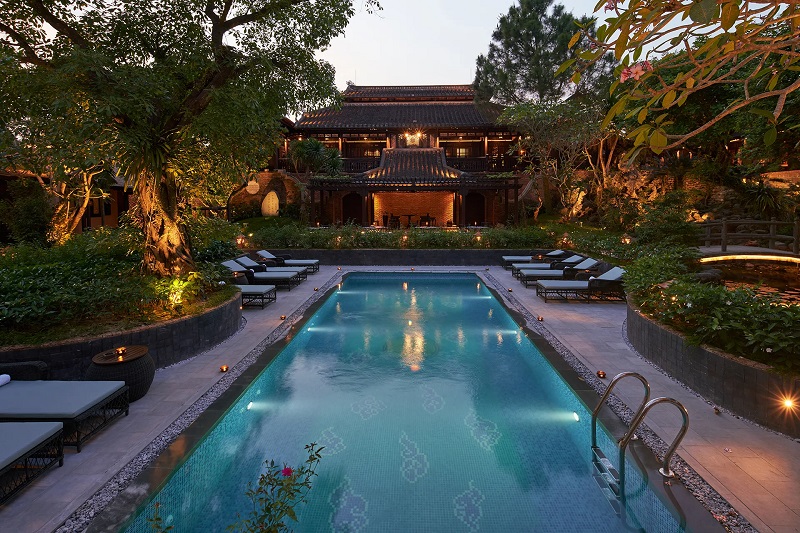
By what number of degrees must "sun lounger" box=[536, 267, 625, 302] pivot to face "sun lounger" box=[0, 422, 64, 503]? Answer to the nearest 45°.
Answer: approximately 45° to its left

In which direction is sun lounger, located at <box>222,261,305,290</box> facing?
to the viewer's right

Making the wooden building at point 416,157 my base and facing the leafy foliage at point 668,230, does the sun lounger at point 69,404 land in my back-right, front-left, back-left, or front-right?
front-right

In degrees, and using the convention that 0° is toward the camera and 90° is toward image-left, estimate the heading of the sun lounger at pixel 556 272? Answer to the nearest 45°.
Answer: approximately 90°

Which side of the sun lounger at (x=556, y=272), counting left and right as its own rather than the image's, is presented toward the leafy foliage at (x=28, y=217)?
front

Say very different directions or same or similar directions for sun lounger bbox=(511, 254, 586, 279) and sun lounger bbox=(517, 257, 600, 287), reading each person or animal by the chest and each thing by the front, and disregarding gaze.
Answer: same or similar directions

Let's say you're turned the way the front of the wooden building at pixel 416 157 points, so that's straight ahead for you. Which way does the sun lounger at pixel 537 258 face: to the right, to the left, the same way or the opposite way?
to the right

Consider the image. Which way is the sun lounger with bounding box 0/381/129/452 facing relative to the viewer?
to the viewer's right

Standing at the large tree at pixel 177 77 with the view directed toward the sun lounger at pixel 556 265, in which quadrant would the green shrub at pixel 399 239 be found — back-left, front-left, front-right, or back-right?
front-left

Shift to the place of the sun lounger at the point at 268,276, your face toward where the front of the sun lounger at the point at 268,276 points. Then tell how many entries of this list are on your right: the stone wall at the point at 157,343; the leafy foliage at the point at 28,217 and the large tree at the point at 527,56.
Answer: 1

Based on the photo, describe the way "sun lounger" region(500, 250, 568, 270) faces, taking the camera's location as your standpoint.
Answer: facing to the left of the viewer

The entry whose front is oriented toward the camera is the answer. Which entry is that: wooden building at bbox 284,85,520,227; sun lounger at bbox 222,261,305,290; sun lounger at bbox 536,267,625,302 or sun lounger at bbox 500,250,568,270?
the wooden building

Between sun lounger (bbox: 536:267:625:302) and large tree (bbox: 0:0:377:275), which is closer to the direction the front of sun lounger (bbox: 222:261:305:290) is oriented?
the sun lounger

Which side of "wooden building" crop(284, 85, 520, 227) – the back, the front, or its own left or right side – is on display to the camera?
front

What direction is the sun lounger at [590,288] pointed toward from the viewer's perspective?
to the viewer's left
